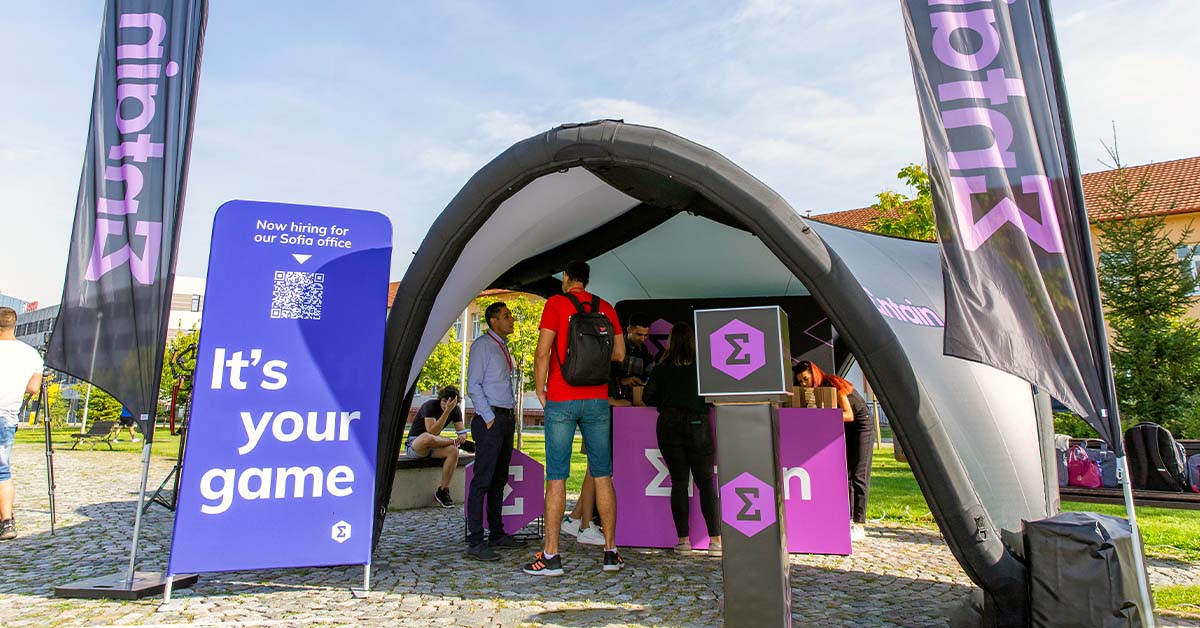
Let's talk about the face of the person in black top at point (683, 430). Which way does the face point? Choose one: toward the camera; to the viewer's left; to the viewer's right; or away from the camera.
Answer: away from the camera

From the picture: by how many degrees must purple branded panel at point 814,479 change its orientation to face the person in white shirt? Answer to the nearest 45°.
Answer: approximately 90° to its right

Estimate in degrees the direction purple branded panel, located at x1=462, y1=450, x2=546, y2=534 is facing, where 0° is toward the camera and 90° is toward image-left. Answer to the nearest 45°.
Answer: approximately 0°

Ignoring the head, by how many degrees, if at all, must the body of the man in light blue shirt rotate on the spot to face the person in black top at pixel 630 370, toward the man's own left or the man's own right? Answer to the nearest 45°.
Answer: approximately 45° to the man's own left

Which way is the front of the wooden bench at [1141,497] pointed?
toward the camera

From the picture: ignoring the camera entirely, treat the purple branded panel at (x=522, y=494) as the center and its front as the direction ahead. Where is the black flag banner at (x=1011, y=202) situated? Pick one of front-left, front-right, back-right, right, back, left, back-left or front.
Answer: front-left

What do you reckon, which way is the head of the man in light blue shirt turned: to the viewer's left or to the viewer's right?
to the viewer's right

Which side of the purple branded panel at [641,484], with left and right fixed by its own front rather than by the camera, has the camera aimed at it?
front

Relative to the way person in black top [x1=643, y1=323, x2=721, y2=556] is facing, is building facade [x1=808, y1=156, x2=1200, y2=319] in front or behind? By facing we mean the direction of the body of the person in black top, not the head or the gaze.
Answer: in front

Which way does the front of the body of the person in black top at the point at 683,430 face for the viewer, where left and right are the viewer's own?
facing away from the viewer

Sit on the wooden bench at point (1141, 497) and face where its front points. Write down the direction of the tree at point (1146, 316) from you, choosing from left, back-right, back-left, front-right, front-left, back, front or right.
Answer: back

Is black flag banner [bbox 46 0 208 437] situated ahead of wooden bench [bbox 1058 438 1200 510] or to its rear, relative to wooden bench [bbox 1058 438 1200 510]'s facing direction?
ahead

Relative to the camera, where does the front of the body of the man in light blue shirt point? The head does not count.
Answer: to the viewer's right
